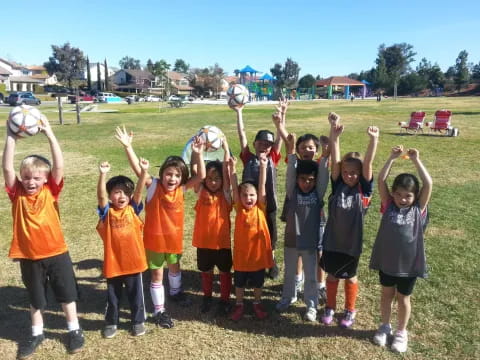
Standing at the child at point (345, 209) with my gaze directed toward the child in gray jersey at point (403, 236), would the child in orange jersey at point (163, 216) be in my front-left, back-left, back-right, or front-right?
back-right

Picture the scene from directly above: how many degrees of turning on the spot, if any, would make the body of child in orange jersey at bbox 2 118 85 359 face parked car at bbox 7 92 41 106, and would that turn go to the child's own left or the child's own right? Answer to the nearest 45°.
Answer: approximately 180°

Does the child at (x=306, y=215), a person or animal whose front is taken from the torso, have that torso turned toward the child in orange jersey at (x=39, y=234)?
no

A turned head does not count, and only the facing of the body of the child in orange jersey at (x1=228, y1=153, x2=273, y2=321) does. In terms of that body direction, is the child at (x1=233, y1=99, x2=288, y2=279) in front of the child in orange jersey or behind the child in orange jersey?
behind

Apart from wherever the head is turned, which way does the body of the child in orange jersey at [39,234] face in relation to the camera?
toward the camera

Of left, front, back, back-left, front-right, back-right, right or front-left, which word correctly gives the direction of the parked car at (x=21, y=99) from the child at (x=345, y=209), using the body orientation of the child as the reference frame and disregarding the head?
back-right

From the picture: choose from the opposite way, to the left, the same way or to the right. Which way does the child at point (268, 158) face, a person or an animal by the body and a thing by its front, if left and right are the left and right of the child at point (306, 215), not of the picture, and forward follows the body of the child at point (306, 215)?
the same way

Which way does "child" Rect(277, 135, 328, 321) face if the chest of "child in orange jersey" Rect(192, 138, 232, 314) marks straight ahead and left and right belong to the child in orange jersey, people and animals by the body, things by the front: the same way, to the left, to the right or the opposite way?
the same way

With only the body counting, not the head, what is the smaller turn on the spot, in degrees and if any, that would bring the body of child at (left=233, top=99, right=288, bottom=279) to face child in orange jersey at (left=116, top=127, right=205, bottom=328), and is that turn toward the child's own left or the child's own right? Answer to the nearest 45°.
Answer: approximately 45° to the child's own right

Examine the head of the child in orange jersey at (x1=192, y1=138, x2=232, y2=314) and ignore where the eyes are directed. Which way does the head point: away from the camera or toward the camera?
toward the camera

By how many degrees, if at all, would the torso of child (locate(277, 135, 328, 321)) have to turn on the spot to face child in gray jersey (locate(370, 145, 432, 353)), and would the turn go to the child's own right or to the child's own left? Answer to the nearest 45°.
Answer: approximately 45° to the child's own left

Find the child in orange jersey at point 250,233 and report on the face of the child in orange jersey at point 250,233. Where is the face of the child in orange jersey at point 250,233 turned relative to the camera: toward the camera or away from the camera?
toward the camera

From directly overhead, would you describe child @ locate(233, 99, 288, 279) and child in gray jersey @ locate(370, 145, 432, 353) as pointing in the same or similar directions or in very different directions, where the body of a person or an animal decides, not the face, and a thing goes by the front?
same or similar directions

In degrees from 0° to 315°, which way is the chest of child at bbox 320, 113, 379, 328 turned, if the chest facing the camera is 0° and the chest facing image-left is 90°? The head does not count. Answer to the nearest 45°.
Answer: approximately 0°

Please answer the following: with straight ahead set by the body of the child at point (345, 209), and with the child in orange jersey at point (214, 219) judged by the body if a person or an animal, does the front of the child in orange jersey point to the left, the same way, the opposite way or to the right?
the same way

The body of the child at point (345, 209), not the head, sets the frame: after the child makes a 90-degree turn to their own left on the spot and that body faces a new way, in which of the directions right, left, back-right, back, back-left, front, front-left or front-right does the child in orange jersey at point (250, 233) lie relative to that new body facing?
back

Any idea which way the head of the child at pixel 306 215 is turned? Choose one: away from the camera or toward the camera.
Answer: toward the camera

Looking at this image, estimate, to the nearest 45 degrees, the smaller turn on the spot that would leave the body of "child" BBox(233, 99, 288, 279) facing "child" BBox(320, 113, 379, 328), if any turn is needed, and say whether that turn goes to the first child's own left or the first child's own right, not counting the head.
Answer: approximately 45° to the first child's own left
